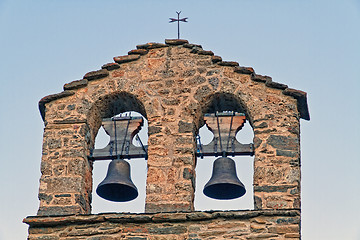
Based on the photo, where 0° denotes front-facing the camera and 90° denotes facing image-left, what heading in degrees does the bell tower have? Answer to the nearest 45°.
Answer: approximately 0°
